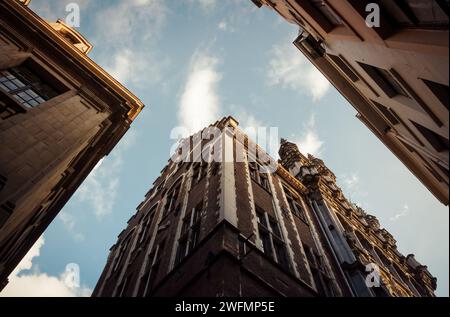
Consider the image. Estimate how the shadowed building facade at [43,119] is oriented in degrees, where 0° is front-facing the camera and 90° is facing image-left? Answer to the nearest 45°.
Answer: approximately 315°

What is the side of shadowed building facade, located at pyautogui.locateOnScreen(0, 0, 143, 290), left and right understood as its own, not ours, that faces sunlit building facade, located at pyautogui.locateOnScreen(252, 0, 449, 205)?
front

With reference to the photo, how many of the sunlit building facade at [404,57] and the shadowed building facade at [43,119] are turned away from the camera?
0

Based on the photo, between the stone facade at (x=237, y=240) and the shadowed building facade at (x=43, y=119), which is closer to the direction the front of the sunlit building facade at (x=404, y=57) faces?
the shadowed building facade

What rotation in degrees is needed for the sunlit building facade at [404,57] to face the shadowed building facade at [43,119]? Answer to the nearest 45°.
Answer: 0° — it already faces it

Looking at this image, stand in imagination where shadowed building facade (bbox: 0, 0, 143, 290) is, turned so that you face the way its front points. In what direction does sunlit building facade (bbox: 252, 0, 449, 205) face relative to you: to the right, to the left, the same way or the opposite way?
the opposite way

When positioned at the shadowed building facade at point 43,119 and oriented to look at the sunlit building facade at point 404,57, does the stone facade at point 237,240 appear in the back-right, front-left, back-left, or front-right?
front-left
